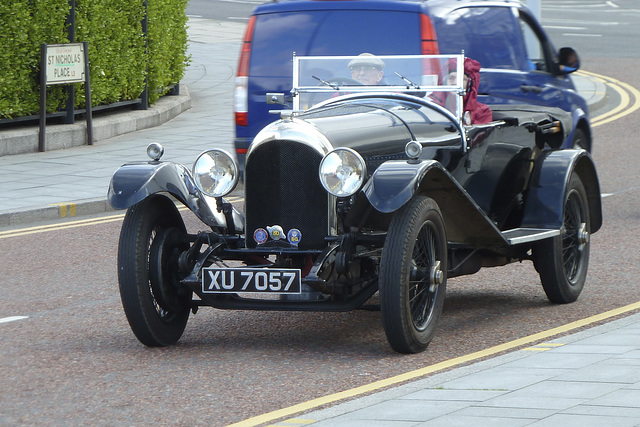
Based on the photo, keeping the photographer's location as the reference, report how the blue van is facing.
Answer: facing away from the viewer and to the right of the viewer

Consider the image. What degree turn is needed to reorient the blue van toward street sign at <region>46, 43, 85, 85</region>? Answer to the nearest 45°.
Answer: approximately 90° to its left

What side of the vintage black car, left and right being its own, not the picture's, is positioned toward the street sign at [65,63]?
right

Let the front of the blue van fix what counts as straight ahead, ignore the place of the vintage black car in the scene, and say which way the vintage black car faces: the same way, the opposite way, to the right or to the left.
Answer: the opposite way

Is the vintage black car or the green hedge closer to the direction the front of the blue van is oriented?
the green hedge

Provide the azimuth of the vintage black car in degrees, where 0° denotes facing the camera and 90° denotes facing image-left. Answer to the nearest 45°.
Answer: approximately 45°
